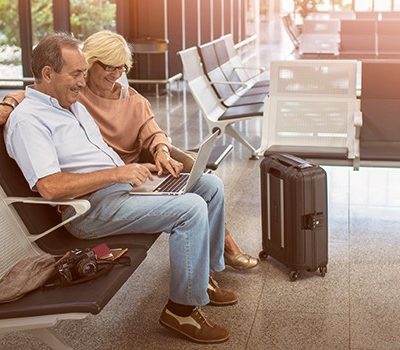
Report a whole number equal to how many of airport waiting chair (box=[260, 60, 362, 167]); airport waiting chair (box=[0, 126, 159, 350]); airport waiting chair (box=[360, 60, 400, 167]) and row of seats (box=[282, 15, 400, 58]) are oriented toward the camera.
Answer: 3

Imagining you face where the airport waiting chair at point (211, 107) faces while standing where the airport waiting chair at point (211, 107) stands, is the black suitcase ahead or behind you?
ahead

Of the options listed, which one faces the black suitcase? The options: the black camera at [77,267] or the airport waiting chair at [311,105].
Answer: the airport waiting chair

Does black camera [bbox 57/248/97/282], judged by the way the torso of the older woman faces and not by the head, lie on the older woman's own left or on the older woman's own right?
on the older woman's own right

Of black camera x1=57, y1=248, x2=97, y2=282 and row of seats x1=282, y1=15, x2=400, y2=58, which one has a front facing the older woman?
the row of seats

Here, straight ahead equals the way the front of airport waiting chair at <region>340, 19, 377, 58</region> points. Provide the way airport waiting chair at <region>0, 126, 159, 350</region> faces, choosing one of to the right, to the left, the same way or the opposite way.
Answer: to the left

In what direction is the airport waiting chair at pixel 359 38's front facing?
toward the camera

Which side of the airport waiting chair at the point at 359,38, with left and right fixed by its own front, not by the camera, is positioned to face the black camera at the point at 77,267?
front

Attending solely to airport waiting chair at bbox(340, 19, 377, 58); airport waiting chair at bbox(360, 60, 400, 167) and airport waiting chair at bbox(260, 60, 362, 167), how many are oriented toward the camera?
3

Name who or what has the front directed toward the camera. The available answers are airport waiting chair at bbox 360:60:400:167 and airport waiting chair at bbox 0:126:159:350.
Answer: airport waiting chair at bbox 360:60:400:167

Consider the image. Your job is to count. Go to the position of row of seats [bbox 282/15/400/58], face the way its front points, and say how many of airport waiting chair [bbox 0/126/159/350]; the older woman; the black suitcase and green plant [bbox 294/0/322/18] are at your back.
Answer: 1

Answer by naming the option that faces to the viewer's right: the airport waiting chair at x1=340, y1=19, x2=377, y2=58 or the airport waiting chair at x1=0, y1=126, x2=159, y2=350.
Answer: the airport waiting chair at x1=0, y1=126, x2=159, y2=350

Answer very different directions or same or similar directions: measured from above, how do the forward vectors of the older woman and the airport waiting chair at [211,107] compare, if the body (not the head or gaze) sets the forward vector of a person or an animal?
same or similar directions
